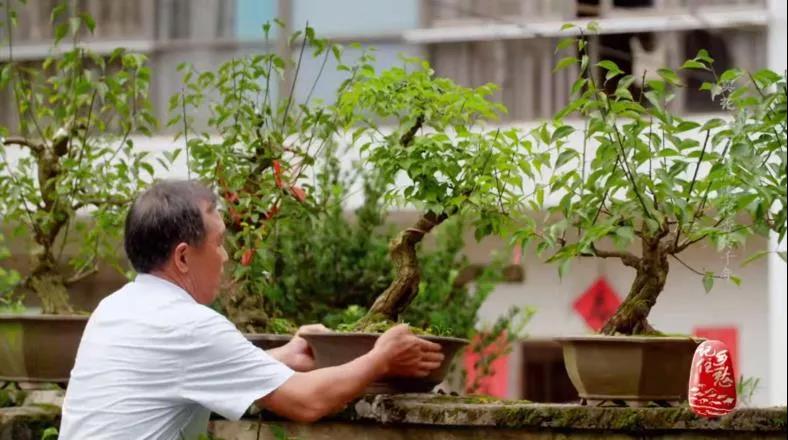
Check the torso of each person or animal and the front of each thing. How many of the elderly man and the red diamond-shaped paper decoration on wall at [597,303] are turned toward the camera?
1

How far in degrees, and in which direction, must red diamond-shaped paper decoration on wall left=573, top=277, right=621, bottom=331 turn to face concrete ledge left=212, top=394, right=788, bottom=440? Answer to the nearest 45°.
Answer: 0° — it already faces it

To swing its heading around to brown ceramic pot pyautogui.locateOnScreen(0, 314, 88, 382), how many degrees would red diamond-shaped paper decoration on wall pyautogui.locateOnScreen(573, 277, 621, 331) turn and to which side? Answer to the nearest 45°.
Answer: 0° — it already faces it

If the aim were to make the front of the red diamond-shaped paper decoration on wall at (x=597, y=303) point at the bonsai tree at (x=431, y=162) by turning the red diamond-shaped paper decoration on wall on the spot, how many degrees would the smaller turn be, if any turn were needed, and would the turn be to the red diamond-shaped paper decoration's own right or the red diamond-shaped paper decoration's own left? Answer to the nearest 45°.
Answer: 0° — it already faces it

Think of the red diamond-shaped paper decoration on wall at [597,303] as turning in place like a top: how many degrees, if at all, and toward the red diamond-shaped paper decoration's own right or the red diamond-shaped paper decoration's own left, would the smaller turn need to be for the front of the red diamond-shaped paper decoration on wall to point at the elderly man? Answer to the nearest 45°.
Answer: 0° — it already faces them

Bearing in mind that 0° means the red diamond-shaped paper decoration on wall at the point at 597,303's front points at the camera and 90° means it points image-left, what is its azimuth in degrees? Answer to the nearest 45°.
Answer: approximately 0°

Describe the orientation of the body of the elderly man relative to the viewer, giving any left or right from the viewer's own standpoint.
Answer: facing away from the viewer and to the right of the viewer

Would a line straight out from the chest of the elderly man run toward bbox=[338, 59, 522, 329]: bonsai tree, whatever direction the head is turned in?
yes

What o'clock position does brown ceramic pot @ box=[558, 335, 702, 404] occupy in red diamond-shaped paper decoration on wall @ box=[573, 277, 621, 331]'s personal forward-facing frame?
The brown ceramic pot is roughly at 12 o'clock from the red diamond-shaped paper decoration on wall.
